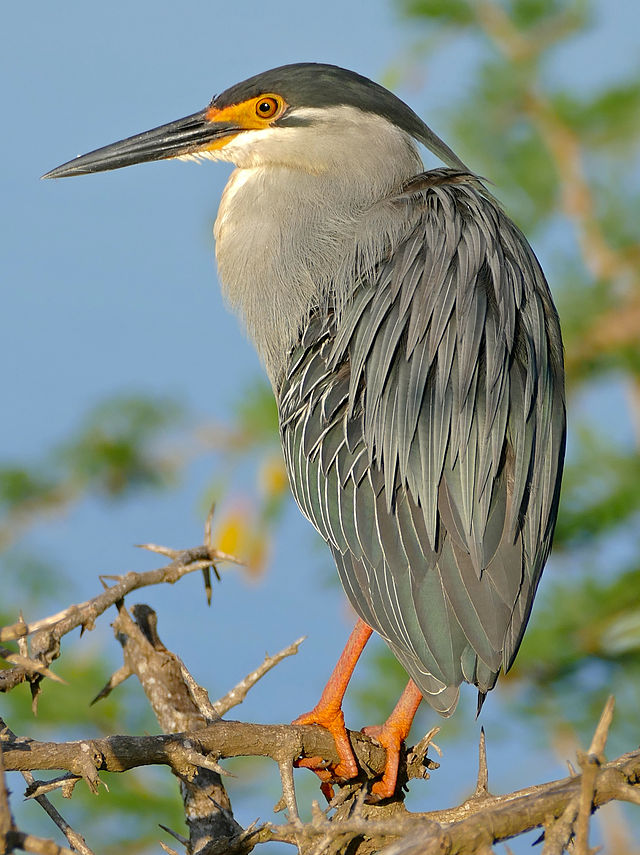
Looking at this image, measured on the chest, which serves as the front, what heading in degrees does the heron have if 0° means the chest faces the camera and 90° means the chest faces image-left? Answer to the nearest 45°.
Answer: approximately 90°
